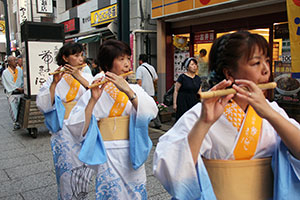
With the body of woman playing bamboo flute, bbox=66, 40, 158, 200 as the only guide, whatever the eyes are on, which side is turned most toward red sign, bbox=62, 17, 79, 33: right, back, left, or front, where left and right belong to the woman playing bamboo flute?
back

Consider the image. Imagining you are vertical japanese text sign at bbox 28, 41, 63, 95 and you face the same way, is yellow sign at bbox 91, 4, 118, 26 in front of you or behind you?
behind

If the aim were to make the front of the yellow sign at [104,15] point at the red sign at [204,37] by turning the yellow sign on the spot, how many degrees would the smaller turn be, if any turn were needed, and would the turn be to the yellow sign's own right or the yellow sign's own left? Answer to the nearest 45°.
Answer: approximately 90° to the yellow sign's own left

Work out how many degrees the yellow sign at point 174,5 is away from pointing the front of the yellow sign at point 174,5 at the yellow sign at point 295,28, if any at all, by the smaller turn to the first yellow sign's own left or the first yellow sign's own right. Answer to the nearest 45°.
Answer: approximately 90° to the first yellow sign's own left
